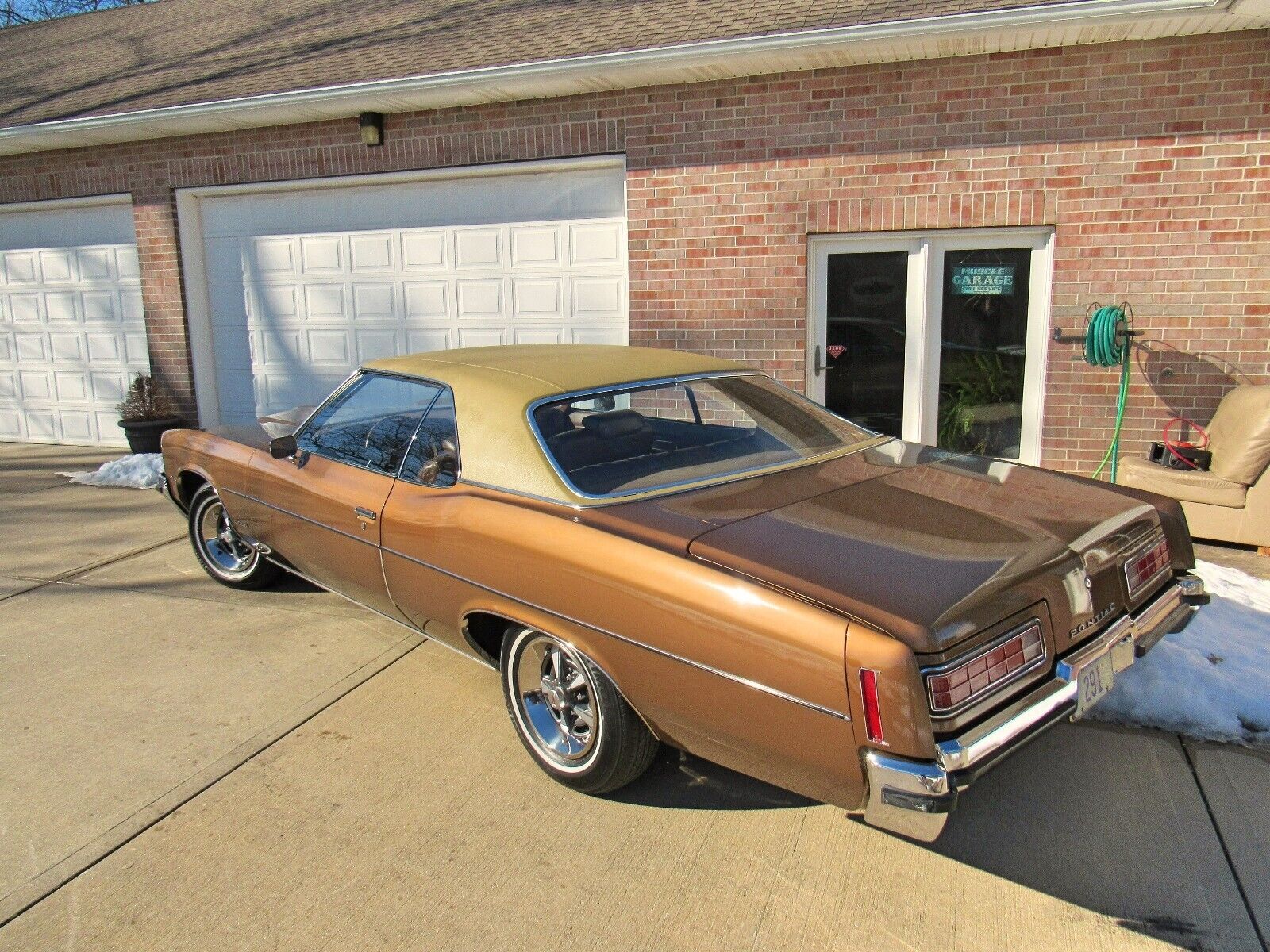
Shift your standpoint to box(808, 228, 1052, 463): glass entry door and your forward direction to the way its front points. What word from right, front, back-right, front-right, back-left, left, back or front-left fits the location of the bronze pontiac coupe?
front

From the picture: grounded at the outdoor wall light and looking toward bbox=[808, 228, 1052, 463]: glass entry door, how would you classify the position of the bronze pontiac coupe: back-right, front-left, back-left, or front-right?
front-right

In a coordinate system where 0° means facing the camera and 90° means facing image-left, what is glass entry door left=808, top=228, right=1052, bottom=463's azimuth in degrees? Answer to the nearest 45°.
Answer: approximately 0°

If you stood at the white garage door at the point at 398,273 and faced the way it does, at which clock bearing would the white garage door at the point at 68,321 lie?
the white garage door at the point at 68,321 is roughly at 4 o'clock from the white garage door at the point at 398,273.

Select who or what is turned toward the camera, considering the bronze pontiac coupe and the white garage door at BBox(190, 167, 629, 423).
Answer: the white garage door

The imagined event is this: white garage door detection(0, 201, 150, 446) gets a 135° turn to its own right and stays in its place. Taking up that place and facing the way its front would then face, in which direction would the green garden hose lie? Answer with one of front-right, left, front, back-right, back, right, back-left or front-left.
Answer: back

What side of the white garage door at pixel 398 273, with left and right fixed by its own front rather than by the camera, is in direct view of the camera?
front

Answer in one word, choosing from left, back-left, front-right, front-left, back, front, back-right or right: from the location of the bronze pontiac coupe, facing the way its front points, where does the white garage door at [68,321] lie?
front

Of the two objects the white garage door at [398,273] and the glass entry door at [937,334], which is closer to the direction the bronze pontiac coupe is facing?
the white garage door

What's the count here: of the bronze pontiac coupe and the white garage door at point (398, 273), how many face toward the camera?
1

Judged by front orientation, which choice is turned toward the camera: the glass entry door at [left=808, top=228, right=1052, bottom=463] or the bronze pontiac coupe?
the glass entry door

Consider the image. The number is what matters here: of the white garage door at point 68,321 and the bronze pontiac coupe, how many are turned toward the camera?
1

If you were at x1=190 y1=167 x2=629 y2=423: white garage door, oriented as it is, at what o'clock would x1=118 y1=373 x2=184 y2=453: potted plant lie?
The potted plant is roughly at 4 o'clock from the white garage door.

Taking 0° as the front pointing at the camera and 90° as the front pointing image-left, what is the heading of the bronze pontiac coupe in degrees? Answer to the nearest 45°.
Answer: approximately 135°

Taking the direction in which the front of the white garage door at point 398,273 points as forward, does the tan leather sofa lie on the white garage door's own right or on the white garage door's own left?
on the white garage door's own left

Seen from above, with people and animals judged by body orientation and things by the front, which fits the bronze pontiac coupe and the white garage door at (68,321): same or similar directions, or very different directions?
very different directions

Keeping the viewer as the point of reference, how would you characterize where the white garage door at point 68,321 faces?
facing the viewer
